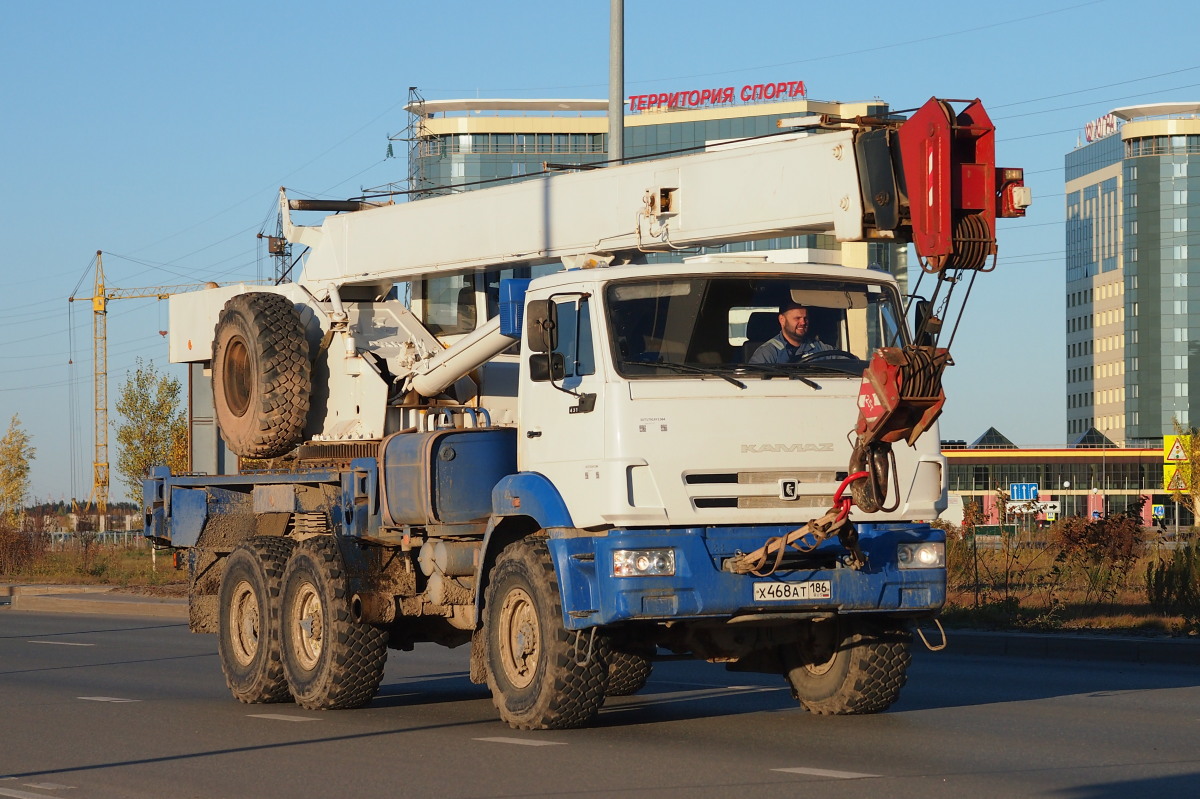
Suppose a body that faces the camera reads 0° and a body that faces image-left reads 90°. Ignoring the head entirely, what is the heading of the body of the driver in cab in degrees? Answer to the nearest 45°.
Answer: approximately 315°

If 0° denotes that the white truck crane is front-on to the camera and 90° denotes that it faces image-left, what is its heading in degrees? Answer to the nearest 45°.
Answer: approximately 315°

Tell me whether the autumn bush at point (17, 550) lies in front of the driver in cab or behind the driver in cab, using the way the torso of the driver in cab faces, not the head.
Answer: behind

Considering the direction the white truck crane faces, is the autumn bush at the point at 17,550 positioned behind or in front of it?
behind

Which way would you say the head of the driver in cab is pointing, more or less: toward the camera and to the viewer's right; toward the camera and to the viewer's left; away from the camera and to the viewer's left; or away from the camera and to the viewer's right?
toward the camera and to the viewer's right

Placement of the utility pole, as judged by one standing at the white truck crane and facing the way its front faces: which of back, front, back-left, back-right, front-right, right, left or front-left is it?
back-left
